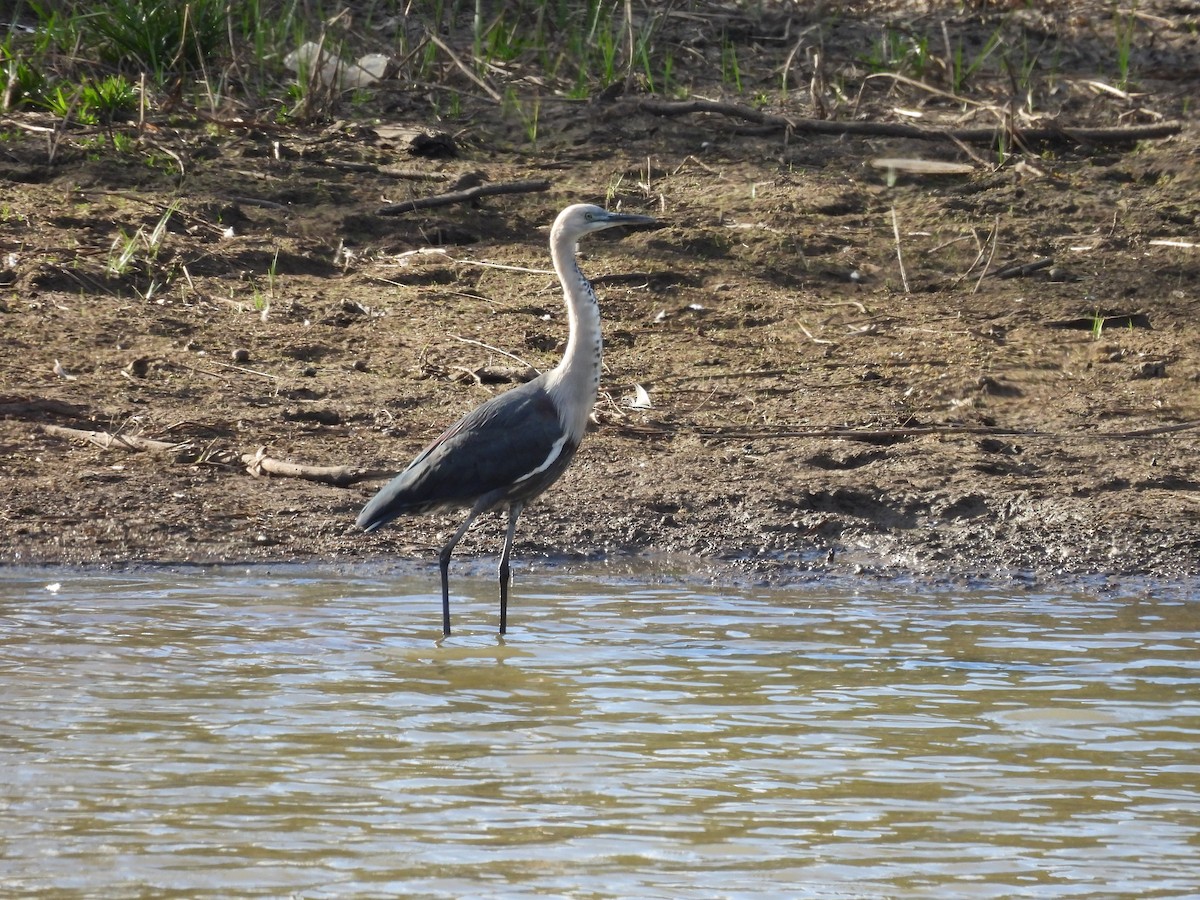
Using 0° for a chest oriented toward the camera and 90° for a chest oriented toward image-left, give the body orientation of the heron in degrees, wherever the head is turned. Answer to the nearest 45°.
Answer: approximately 270°

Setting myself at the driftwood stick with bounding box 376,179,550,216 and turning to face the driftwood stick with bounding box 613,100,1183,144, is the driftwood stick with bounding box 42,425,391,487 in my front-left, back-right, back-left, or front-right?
back-right

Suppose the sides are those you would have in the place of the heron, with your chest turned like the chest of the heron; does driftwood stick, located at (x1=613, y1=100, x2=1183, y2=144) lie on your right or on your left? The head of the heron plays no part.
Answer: on your left

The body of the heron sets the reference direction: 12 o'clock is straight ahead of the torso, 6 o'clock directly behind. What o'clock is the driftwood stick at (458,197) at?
The driftwood stick is roughly at 9 o'clock from the heron.

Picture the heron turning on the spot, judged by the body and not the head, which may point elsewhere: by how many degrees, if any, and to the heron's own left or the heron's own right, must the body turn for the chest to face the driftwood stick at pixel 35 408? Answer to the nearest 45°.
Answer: approximately 135° to the heron's own left
